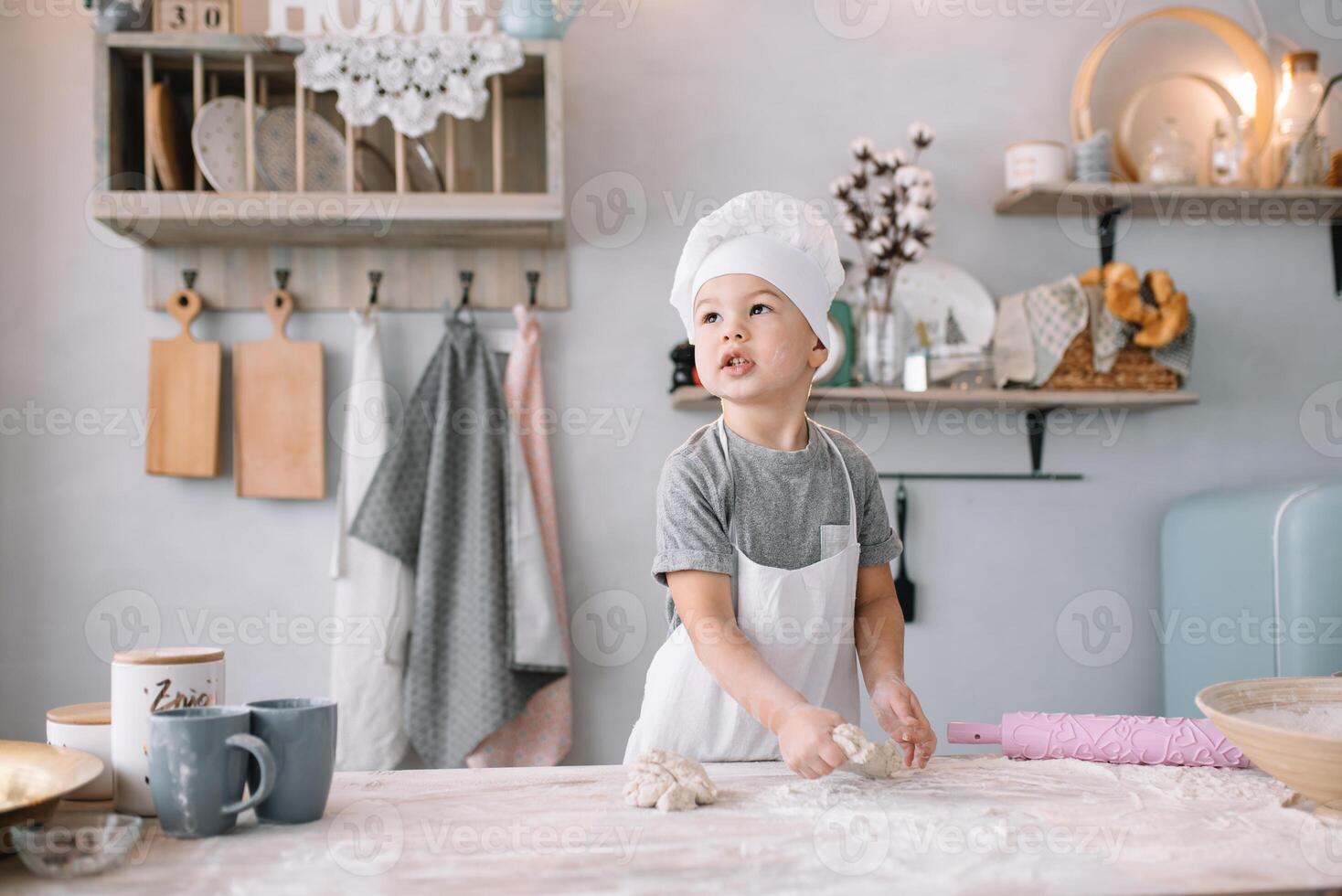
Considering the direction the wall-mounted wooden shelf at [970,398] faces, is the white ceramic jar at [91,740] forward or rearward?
forward

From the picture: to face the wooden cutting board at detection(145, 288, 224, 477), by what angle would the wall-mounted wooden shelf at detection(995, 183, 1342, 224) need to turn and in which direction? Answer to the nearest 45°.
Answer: approximately 45° to its right

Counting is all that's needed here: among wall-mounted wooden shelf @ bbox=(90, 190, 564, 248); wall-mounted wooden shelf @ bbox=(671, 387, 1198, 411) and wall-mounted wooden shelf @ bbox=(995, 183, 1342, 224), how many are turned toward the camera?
3

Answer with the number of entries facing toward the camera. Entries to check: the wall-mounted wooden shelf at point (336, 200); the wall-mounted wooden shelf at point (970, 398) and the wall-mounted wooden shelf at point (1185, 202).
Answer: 3

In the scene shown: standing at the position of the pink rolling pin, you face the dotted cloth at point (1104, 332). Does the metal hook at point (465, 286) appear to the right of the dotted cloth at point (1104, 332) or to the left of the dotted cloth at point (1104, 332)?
left

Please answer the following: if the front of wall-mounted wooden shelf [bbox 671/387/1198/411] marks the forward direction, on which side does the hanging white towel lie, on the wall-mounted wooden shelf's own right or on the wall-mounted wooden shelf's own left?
on the wall-mounted wooden shelf's own right

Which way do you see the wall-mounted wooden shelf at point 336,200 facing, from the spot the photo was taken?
facing the viewer

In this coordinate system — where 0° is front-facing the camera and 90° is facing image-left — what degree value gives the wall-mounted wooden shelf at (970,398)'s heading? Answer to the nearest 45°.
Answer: approximately 0°
